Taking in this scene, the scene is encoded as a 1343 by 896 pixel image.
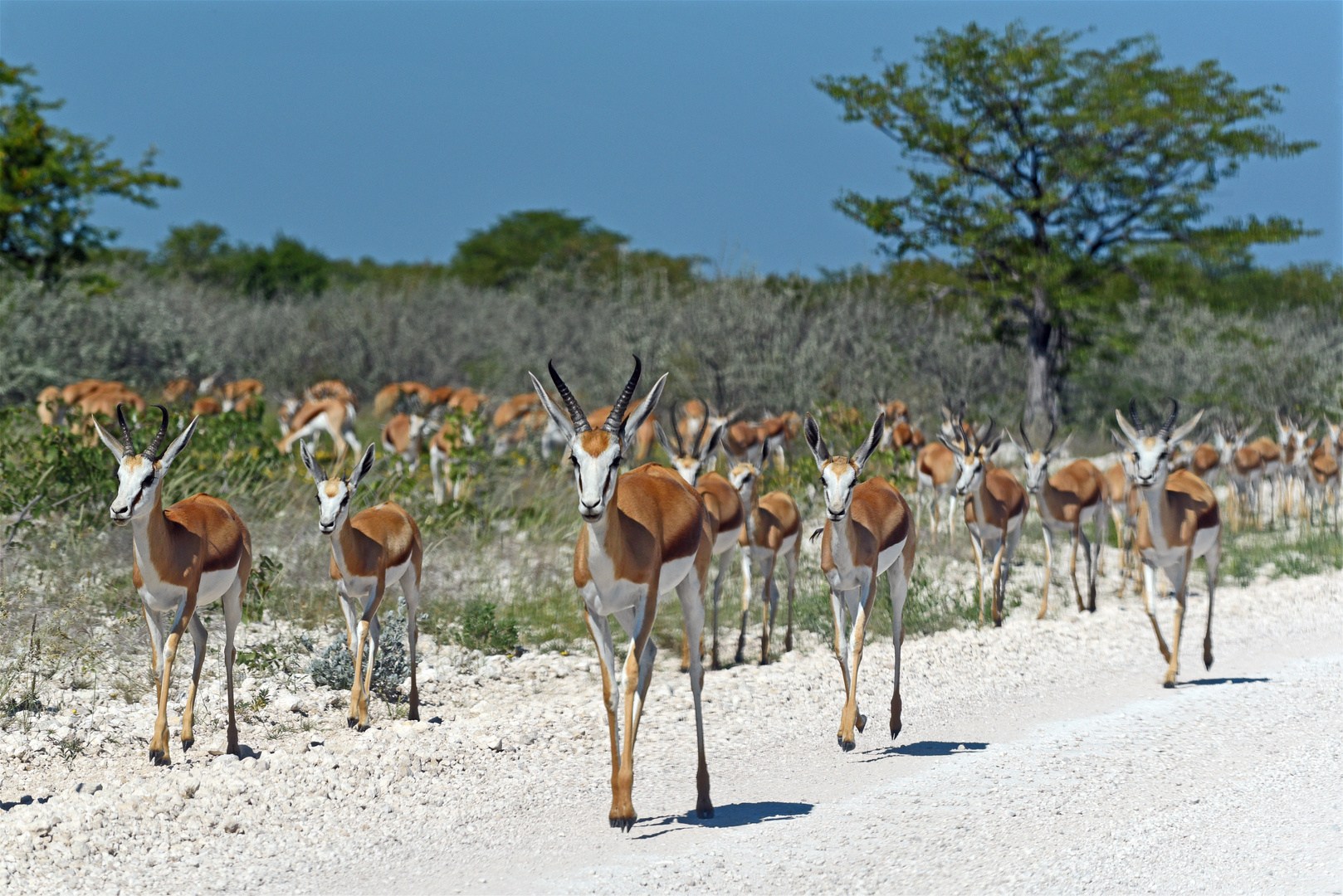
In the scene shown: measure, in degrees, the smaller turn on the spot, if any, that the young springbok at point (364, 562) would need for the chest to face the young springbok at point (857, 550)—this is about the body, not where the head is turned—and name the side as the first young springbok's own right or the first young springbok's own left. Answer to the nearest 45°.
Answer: approximately 135° to the first young springbok's own left

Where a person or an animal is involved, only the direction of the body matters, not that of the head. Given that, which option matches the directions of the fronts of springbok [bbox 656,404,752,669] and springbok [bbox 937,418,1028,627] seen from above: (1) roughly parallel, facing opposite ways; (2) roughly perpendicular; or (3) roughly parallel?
roughly parallel

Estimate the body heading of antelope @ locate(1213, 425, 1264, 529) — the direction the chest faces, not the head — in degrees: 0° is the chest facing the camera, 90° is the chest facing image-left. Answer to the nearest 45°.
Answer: approximately 45°

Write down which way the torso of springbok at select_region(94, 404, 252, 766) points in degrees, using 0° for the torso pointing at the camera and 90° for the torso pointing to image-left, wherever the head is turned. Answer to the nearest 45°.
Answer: approximately 45°

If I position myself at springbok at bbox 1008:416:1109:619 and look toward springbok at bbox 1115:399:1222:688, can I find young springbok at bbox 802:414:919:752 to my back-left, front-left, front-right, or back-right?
front-right

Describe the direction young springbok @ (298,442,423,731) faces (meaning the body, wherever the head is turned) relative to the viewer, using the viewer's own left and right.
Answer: facing the viewer and to the left of the viewer

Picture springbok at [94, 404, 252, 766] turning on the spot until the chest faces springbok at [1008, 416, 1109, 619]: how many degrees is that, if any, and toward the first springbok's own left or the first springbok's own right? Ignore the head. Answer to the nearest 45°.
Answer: approximately 180°

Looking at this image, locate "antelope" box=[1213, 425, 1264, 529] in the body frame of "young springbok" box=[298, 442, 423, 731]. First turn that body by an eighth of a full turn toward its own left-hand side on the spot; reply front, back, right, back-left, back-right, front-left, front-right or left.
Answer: back-left

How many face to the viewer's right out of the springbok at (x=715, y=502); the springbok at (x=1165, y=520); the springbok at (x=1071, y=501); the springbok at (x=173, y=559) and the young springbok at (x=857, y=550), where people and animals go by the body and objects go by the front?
0

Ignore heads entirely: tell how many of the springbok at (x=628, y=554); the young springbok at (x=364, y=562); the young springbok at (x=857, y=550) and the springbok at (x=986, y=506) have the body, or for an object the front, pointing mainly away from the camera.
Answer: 0

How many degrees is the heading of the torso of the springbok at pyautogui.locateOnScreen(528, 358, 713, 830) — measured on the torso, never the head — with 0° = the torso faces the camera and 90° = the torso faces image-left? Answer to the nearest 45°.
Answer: approximately 45°

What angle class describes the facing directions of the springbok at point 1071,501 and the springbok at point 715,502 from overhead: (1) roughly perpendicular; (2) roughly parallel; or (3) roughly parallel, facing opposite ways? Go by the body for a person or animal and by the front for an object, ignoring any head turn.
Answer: roughly parallel

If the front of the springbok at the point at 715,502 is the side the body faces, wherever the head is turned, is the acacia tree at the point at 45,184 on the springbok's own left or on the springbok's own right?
on the springbok's own right
